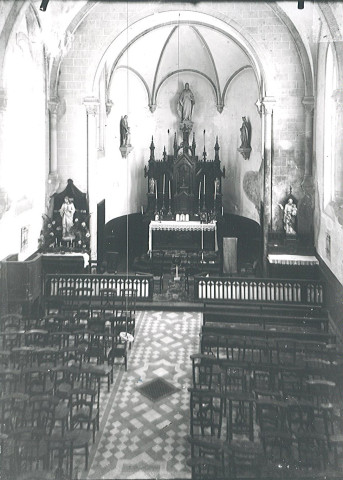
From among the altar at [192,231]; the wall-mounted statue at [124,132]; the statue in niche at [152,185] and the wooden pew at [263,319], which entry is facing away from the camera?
the wooden pew

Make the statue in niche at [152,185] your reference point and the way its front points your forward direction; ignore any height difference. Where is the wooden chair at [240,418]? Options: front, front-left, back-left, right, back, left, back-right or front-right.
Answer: front

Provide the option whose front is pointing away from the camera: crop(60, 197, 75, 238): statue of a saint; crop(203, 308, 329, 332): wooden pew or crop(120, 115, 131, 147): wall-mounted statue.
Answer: the wooden pew

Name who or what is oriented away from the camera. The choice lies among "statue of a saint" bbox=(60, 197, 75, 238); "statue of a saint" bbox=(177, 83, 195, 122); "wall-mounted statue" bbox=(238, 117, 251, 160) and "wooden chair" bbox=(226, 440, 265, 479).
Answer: the wooden chair

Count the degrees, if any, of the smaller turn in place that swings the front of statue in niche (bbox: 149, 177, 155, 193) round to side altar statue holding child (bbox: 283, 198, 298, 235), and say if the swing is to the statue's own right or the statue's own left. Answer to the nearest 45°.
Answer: approximately 45° to the statue's own left

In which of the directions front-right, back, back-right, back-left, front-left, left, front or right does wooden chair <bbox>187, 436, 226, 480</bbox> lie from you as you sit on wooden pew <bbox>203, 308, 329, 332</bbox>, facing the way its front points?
back

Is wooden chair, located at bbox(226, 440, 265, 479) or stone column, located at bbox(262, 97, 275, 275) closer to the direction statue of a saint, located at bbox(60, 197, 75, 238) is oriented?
the wooden chair

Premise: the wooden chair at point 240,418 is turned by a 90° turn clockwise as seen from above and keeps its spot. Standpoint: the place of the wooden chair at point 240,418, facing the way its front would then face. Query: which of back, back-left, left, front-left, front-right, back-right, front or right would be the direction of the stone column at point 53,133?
back-left

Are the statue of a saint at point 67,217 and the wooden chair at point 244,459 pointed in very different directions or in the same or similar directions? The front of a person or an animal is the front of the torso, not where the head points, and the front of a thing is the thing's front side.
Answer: very different directions

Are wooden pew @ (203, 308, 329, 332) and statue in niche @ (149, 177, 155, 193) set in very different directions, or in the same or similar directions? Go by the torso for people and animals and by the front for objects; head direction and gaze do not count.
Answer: very different directions

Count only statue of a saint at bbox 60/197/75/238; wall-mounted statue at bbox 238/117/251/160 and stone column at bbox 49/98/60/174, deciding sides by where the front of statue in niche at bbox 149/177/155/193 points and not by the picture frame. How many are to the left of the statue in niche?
1

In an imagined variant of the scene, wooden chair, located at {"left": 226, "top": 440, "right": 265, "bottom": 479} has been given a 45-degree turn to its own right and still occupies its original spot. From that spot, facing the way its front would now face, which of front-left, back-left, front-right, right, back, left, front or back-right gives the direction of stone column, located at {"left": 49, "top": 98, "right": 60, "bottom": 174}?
left

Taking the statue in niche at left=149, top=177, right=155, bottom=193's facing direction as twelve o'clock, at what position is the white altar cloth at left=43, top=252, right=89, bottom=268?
The white altar cloth is roughly at 1 o'clock from the statue in niche.

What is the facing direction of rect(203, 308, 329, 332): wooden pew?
away from the camera

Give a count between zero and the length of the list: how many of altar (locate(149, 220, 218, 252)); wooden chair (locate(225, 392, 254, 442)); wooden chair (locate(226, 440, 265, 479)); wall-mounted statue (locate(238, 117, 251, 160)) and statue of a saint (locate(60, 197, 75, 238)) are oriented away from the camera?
2

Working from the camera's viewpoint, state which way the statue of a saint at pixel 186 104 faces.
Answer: facing the viewer

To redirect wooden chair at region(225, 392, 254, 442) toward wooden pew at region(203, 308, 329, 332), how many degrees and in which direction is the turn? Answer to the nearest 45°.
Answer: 0° — it already faces it

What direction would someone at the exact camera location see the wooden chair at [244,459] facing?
facing away from the viewer

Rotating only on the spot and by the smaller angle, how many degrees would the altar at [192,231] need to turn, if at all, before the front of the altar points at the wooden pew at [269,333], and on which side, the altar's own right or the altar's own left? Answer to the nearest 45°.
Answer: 0° — it already faces it

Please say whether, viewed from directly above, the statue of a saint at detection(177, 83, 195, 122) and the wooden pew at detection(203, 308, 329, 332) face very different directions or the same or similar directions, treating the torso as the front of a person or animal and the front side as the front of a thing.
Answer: very different directions

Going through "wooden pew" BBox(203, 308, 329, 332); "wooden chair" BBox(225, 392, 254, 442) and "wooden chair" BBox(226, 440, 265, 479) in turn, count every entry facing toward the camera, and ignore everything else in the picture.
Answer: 0

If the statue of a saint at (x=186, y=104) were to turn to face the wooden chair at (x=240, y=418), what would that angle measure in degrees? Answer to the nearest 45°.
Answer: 0° — it already faces it
